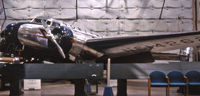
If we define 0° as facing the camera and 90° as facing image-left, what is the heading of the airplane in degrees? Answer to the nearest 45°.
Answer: approximately 45°

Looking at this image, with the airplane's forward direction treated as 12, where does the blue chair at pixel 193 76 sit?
The blue chair is roughly at 8 o'clock from the airplane.
